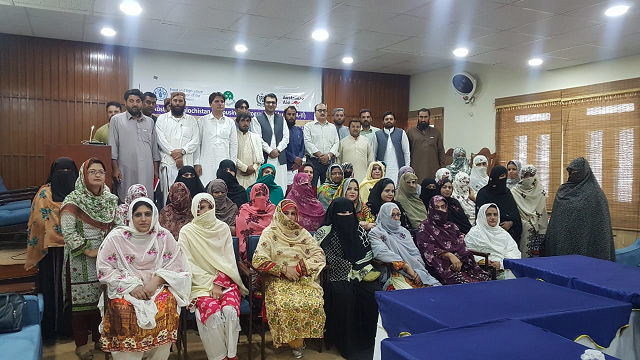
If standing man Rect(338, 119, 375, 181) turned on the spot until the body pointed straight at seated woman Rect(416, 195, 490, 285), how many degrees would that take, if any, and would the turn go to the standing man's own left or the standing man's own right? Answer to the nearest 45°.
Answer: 0° — they already face them

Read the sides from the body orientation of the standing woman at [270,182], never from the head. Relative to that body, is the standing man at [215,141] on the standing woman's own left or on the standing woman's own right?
on the standing woman's own right

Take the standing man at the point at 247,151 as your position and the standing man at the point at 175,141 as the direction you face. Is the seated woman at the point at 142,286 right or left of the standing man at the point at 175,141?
left

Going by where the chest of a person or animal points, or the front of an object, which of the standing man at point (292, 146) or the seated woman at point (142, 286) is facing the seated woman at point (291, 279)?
the standing man

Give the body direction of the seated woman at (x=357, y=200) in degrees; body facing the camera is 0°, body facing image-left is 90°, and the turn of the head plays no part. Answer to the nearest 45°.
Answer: approximately 0°

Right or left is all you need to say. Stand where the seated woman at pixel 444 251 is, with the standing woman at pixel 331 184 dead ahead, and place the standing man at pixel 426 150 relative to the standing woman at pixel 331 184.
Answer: right

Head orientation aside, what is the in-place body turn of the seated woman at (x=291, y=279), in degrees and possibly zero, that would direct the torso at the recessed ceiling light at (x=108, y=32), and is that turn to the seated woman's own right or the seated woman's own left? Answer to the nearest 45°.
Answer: approximately 135° to the seated woman's own right

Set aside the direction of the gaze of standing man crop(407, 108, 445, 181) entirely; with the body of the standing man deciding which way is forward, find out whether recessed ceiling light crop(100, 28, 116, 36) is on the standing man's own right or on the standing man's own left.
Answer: on the standing man's own right

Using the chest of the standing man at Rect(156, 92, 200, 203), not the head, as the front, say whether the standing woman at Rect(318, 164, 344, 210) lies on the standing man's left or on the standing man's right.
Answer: on the standing man's left
